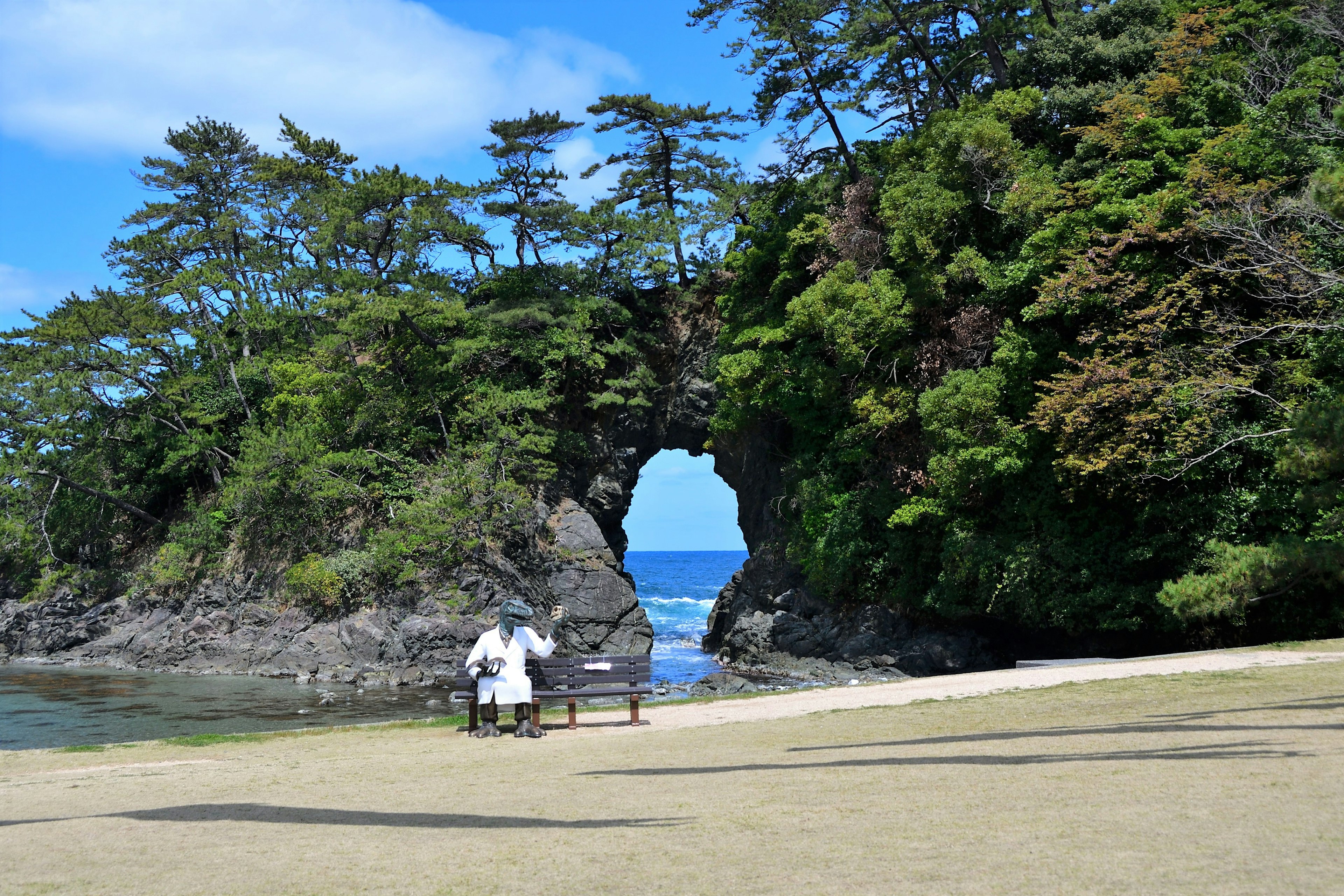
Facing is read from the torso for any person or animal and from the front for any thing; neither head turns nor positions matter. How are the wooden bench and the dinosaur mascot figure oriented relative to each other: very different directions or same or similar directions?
same or similar directions

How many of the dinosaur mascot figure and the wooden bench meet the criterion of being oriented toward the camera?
2

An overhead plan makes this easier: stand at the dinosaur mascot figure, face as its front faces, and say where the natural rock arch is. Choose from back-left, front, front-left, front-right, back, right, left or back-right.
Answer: back

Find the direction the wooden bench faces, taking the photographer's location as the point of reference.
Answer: facing the viewer

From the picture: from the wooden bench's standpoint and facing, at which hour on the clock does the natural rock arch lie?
The natural rock arch is roughly at 6 o'clock from the wooden bench.

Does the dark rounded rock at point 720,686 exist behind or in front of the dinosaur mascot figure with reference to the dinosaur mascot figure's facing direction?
behind
